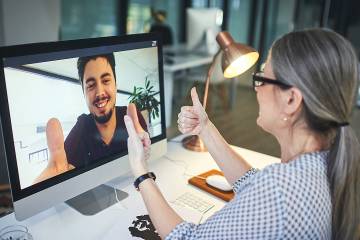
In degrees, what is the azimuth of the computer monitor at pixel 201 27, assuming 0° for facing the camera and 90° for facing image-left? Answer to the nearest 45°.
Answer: approximately 135°

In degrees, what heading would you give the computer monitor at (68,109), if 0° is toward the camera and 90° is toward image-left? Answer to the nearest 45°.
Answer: approximately 315°

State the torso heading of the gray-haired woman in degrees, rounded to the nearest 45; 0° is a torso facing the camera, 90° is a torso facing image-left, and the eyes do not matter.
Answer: approximately 135°

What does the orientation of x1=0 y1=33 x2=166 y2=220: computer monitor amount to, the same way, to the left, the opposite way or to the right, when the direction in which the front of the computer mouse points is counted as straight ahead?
the opposite way

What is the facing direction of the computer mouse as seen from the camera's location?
facing away from the viewer and to the left of the viewer

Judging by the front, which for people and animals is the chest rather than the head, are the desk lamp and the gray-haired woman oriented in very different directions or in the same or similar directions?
very different directions

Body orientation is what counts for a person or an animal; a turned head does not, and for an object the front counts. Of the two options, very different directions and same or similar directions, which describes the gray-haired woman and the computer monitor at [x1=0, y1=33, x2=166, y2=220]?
very different directions

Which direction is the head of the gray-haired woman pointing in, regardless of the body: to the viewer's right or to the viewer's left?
to the viewer's left

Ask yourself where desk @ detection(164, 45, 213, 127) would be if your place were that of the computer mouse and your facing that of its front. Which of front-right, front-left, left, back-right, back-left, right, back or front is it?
front-right
